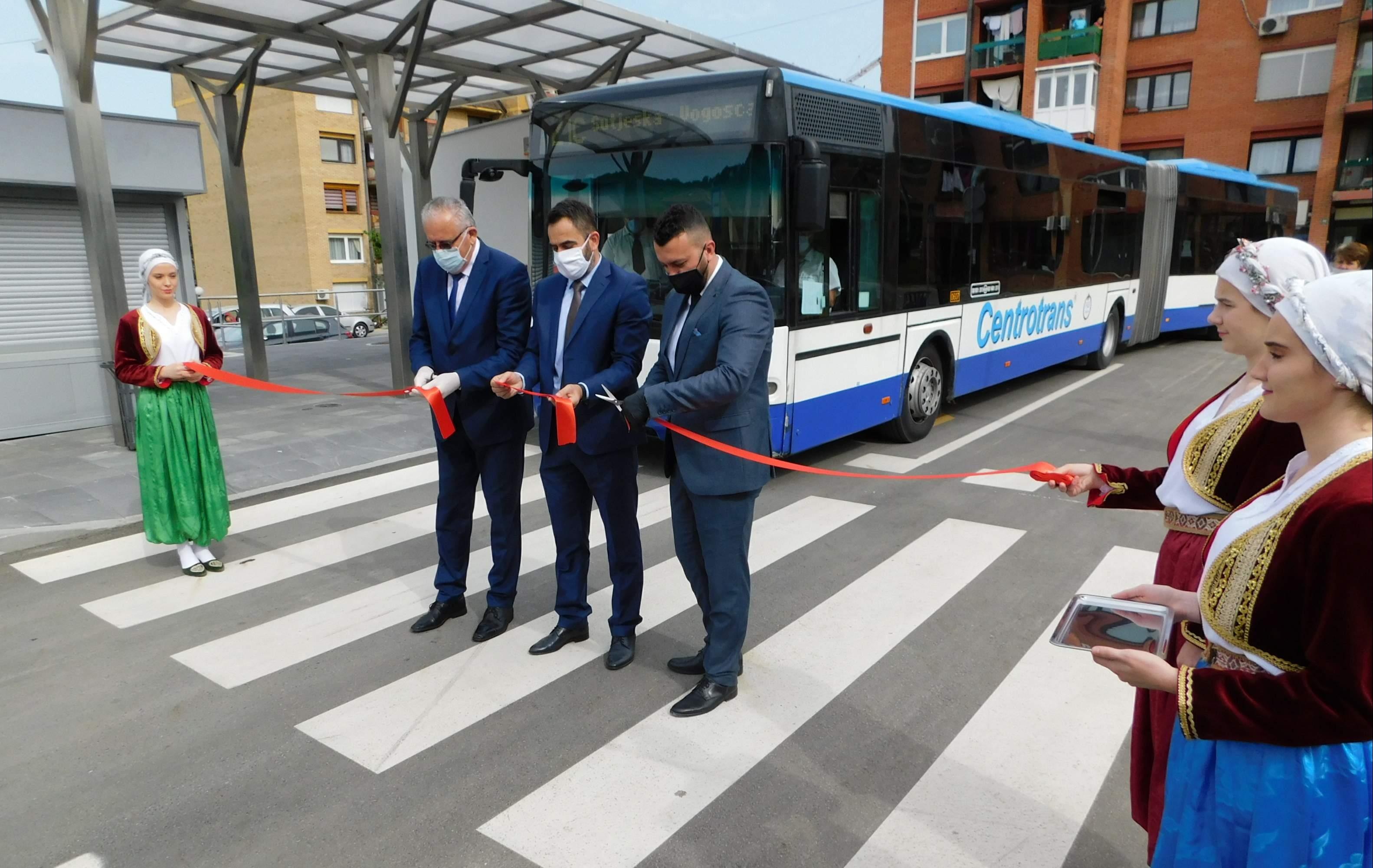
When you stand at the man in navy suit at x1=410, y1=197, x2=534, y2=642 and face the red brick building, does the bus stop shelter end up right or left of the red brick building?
left

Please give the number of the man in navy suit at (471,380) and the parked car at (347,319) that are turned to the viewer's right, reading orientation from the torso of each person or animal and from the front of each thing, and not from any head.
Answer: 1

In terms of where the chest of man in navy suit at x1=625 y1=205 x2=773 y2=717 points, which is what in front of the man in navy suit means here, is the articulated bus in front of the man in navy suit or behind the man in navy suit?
behind

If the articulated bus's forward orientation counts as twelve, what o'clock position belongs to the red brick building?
The red brick building is roughly at 5 o'clock from the articulated bus.

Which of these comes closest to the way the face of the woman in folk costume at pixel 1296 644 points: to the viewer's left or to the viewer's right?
to the viewer's left

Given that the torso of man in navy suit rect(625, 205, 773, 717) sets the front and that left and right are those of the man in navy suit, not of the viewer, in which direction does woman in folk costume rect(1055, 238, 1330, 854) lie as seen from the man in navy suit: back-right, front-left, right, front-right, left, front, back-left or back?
left

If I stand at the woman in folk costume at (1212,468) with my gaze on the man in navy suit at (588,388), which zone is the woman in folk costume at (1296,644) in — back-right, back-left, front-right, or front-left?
back-left

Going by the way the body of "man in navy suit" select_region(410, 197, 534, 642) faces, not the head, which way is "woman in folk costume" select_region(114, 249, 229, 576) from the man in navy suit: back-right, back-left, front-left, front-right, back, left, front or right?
right

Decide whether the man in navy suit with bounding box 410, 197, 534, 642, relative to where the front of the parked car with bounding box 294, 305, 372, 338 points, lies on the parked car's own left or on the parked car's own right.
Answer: on the parked car's own right

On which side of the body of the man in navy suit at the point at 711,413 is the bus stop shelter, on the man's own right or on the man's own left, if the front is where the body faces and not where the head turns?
on the man's own right

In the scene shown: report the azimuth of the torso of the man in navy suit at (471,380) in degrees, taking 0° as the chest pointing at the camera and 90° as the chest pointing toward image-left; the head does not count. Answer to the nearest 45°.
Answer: approximately 45°

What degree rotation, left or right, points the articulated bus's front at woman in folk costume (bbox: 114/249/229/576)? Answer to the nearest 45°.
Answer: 0° — it already faces them

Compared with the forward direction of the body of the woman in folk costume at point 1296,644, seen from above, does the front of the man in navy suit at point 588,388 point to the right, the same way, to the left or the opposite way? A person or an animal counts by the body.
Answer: to the left

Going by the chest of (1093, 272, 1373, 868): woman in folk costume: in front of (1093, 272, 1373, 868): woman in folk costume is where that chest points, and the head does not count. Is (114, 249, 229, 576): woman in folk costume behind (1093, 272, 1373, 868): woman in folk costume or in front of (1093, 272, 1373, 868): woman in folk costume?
in front

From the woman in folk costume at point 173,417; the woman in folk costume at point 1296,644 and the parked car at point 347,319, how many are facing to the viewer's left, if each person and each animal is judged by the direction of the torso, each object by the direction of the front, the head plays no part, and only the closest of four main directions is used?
1
